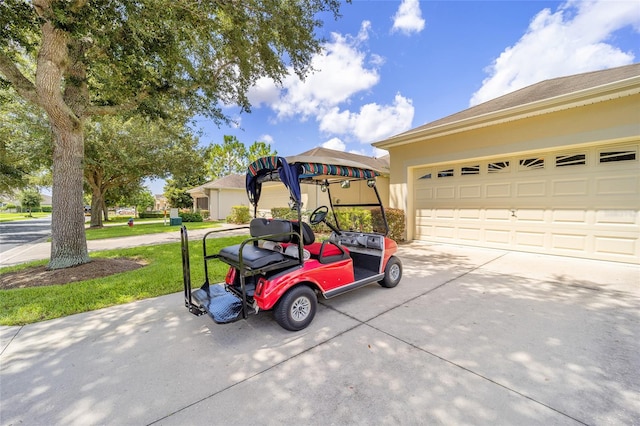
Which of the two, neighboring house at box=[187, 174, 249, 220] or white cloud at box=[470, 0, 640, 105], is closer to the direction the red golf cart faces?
the white cloud

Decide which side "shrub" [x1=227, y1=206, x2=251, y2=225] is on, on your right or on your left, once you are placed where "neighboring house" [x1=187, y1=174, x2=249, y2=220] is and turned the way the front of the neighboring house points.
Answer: on your left

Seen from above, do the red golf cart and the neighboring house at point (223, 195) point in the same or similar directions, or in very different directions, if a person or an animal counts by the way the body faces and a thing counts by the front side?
very different directions

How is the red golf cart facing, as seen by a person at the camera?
facing away from the viewer and to the right of the viewer

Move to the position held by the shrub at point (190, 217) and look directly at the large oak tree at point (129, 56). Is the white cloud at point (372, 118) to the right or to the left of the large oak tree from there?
left

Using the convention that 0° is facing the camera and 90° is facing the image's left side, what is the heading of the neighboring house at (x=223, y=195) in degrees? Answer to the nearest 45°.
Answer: approximately 45°

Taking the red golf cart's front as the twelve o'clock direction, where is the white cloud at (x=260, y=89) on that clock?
The white cloud is roughly at 10 o'clock from the red golf cart.

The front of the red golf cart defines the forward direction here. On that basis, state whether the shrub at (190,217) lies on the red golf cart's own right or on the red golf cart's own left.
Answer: on the red golf cart's own left
